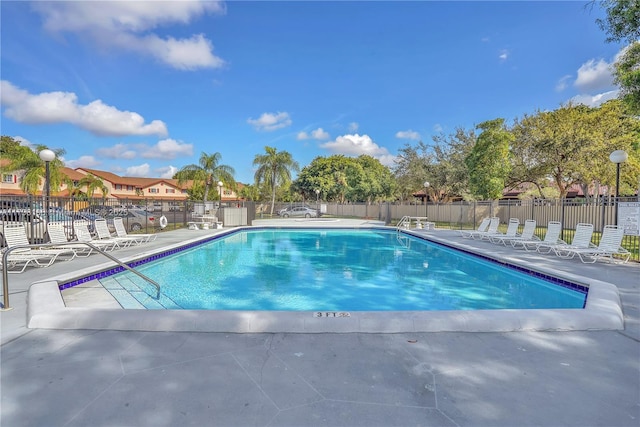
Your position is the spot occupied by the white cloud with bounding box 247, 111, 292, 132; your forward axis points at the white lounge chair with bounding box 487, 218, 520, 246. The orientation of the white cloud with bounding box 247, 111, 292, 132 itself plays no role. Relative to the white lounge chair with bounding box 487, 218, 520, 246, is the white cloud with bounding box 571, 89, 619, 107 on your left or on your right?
left

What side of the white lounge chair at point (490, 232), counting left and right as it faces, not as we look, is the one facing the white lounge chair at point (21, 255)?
front

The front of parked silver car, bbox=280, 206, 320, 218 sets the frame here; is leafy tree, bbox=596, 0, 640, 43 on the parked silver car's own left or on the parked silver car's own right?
on the parked silver car's own left

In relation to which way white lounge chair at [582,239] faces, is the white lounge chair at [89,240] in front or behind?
in front

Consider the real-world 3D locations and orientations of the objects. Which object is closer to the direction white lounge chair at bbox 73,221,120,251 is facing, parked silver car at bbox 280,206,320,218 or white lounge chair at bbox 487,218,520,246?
the white lounge chair

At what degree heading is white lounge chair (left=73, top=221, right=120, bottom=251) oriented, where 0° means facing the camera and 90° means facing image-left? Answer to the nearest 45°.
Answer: approximately 315°

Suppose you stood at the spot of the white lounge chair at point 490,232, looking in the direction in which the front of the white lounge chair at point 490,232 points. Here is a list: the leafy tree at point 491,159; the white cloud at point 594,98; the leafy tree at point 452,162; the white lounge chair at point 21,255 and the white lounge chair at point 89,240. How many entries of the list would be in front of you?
2

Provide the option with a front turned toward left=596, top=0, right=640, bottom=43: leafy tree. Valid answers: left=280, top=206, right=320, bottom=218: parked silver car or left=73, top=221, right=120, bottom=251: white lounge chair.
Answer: the white lounge chair

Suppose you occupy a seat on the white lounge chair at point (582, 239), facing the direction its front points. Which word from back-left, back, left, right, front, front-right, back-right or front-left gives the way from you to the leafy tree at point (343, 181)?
right

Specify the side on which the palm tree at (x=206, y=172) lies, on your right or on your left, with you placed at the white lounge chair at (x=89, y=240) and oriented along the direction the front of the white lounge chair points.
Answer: on your left

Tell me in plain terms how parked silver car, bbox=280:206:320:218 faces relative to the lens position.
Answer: facing to the left of the viewer
